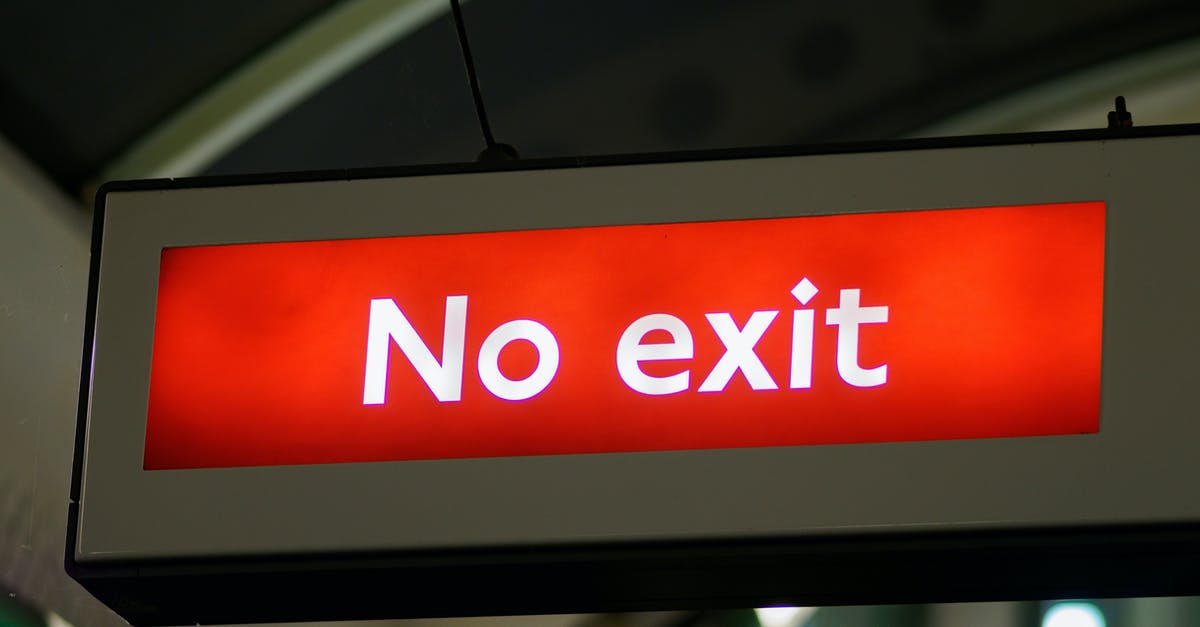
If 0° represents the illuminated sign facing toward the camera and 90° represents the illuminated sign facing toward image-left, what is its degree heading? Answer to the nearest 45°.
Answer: approximately 0°
